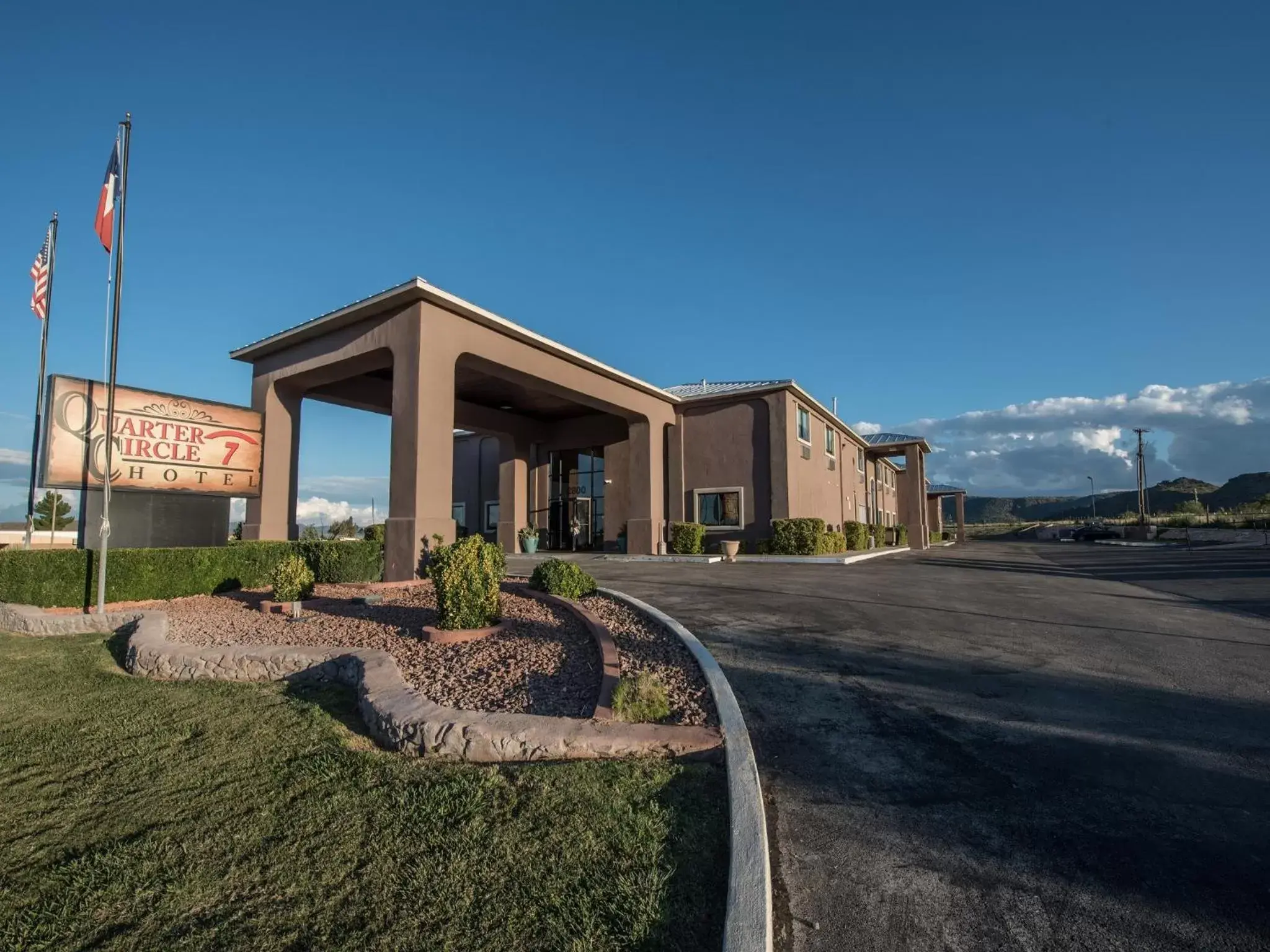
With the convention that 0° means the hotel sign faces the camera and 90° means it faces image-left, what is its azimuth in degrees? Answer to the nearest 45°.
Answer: approximately 315°

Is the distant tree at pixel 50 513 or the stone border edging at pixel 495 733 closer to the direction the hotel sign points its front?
the stone border edging

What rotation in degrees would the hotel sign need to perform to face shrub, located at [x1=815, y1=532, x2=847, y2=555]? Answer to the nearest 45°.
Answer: approximately 45° to its left

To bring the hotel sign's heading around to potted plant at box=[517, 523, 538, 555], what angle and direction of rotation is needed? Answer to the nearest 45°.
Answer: approximately 90° to its left

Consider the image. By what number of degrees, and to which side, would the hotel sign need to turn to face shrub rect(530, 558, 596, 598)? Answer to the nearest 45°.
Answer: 0° — it already faces it

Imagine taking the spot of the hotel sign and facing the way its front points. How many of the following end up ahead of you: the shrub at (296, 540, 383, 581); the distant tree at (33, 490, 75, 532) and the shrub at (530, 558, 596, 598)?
2

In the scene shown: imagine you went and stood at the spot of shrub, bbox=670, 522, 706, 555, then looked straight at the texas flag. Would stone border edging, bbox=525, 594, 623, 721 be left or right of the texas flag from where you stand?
left

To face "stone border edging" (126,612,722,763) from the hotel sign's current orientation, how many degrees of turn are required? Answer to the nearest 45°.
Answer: approximately 45° to its right

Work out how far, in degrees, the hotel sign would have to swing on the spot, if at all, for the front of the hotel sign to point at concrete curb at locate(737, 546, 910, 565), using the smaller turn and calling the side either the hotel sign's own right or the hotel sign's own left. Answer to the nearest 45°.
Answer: approximately 45° to the hotel sign's own left
